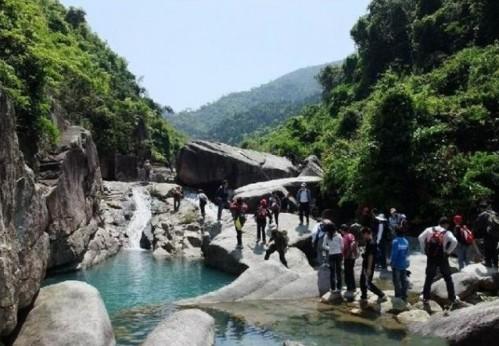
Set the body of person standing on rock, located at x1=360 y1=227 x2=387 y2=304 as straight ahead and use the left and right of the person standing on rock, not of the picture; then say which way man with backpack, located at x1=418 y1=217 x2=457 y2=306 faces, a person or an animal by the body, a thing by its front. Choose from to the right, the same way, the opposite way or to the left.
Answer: to the right

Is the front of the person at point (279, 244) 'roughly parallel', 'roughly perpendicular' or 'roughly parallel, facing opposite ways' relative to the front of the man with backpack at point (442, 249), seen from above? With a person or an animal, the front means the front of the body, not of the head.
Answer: roughly perpendicular

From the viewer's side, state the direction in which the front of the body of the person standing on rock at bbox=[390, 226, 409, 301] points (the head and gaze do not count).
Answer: away from the camera

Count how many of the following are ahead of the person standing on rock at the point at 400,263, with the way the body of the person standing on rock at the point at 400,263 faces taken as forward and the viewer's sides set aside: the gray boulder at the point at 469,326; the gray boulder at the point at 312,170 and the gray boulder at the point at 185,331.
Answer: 1

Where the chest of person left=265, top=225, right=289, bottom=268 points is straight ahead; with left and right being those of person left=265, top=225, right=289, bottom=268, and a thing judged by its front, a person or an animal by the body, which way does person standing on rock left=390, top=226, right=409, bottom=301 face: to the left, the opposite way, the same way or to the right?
to the right

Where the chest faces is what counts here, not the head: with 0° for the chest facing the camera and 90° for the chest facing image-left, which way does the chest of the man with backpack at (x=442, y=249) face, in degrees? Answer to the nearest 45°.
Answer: approximately 180°

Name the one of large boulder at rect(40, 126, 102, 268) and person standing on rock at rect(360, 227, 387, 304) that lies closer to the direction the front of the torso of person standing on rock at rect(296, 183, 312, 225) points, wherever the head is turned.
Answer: the person standing on rock

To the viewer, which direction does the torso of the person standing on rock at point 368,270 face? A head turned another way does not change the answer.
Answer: to the viewer's left

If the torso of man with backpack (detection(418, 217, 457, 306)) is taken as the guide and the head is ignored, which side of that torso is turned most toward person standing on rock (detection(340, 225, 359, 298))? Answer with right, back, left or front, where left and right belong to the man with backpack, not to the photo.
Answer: left

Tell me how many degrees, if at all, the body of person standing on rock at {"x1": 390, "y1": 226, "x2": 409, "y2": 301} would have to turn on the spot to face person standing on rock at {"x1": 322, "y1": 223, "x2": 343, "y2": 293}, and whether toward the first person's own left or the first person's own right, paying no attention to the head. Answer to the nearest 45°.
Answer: approximately 90° to the first person's own left

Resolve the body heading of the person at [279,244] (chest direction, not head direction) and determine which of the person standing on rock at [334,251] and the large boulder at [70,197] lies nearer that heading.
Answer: the large boulder

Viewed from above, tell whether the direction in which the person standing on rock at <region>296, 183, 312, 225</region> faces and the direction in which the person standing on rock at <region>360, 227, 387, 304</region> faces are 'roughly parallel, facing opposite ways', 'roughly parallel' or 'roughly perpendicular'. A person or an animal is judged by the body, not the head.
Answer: roughly perpendicular

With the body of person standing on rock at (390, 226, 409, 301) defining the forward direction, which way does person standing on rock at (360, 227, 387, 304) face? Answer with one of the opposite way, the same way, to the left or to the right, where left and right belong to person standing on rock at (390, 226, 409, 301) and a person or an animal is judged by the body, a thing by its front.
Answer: to the left
